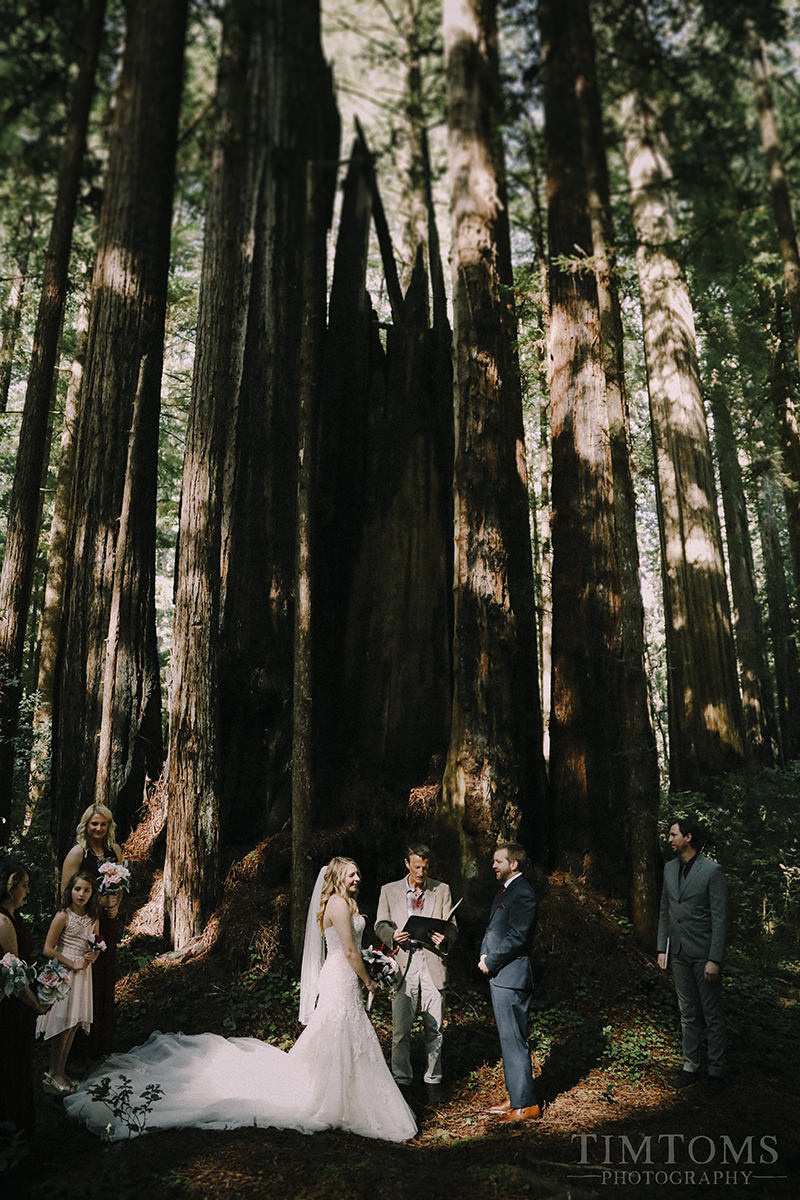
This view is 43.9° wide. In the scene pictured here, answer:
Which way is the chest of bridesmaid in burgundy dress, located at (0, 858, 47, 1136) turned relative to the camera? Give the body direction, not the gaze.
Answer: to the viewer's right

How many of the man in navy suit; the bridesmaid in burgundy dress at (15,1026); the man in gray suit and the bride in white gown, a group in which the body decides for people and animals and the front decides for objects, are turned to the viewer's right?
2

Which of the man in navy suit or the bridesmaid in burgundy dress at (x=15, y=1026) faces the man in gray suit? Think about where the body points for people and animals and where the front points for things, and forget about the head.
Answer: the bridesmaid in burgundy dress

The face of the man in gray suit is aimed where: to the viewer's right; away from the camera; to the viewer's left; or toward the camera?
to the viewer's left

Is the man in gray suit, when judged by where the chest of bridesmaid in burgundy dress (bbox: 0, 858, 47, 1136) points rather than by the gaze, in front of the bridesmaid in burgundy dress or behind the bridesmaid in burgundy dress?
in front

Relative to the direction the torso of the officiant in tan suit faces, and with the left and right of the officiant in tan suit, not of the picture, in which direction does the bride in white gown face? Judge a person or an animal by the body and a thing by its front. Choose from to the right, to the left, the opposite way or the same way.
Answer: to the left

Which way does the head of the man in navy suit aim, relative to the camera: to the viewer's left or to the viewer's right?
to the viewer's left

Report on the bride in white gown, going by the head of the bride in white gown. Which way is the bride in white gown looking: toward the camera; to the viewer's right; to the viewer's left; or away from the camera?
to the viewer's right

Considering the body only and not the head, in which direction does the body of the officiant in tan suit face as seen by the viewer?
toward the camera

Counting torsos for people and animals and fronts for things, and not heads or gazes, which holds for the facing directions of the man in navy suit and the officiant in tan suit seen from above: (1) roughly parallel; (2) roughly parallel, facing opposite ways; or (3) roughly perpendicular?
roughly perpendicular

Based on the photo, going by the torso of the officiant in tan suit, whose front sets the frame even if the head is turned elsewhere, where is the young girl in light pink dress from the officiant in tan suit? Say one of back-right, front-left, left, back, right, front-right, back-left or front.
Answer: right

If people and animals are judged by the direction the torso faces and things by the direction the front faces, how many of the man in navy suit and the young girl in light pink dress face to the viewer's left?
1

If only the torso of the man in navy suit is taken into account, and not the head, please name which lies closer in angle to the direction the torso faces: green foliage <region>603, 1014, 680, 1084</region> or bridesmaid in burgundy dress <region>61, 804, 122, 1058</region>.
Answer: the bridesmaid in burgundy dress

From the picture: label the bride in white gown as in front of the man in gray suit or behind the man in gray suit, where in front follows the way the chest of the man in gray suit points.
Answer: in front

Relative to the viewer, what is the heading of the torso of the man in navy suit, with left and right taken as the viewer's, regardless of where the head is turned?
facing to the left of the viewer
